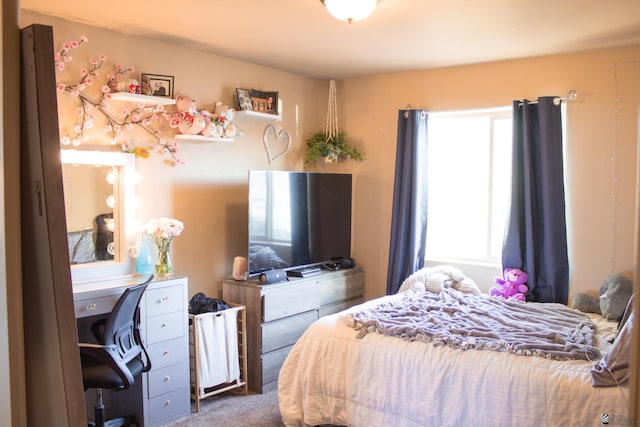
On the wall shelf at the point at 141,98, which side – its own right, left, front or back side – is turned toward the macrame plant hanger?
left

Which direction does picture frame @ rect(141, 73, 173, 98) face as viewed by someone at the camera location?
facing the viewer and to the right of the viewer

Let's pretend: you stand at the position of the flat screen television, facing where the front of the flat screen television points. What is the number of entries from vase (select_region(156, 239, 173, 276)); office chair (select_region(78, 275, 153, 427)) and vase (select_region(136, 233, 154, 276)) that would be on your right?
3

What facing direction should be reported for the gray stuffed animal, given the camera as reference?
facing to the left of the viewer

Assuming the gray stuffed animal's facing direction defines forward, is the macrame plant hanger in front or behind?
in front

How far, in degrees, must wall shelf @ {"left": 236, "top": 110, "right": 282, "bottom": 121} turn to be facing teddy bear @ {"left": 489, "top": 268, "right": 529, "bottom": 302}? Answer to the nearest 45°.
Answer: approximately 45° to its left

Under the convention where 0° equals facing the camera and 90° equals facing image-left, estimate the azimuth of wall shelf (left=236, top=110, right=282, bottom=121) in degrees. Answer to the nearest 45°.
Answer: approximately 315°

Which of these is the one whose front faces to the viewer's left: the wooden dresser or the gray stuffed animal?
the gray stuffed animal
